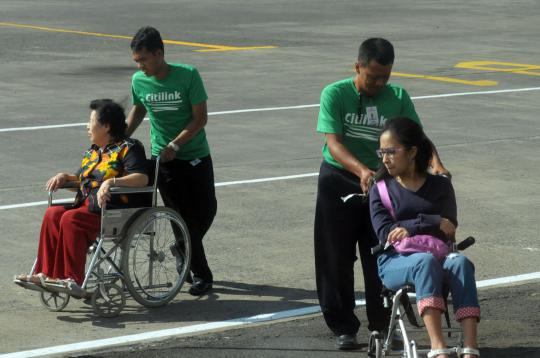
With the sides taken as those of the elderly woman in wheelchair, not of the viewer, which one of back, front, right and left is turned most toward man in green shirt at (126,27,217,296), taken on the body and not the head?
back

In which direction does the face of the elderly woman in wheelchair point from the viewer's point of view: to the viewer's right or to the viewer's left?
to the viewer's left

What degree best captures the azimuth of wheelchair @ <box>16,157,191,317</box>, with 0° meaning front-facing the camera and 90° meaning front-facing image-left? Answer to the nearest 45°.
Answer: approximately 45°

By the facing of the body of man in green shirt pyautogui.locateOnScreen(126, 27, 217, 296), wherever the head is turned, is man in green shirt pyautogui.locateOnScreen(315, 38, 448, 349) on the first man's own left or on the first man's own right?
on the first man's own left

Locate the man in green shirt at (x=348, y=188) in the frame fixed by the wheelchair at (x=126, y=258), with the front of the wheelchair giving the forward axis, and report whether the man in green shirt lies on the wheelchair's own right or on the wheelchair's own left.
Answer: on the wheelchair's own left

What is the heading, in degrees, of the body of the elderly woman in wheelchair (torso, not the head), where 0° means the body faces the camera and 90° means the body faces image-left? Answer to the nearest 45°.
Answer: approximately 45°
